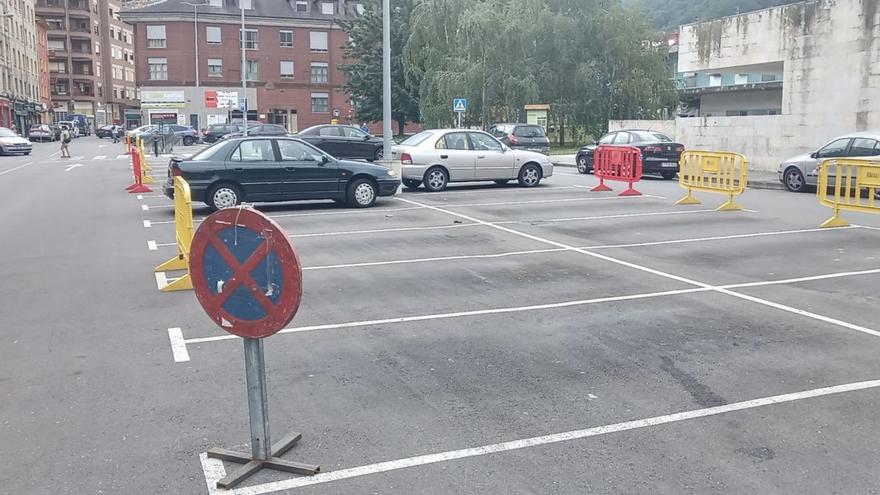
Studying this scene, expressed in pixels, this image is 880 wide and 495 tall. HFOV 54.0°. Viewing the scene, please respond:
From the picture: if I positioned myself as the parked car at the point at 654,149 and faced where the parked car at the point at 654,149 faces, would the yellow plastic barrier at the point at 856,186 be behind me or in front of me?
behind

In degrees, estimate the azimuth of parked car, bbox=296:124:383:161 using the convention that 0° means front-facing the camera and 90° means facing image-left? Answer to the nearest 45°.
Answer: approximately 270°

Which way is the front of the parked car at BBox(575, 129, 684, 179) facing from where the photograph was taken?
facing away from the viewer and to the left of the viewer

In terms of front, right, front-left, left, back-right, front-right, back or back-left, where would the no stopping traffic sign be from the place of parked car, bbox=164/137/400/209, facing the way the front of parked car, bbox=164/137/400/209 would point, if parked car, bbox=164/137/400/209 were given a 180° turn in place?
left

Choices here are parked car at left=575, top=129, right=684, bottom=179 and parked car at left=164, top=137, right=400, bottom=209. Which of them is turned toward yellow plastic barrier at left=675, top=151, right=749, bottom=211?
parked car at left=164, top=137, right=400, bottom=209

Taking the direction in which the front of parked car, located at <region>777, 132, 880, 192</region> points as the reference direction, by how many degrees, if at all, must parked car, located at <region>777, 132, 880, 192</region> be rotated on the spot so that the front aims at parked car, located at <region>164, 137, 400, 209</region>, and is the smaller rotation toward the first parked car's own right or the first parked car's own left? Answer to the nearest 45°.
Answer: approximately 45° to the first parked car's own left

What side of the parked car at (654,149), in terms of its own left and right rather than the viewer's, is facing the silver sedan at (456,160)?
left

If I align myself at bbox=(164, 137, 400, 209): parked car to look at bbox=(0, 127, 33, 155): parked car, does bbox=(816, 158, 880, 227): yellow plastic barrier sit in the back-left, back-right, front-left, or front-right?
back-right

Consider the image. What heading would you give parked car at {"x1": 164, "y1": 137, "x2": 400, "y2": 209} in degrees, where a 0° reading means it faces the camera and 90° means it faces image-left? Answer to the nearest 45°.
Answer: approximately 270°

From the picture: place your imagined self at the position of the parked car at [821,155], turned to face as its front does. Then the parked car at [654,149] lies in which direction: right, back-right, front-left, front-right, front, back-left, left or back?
front-right

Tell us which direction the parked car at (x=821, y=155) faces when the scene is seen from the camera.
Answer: facing to the left of the viewer

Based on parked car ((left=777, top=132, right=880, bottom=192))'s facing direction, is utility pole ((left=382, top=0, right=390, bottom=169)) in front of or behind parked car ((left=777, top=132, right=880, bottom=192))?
in front

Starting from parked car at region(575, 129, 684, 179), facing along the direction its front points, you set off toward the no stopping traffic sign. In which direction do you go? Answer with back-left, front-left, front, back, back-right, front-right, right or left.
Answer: back-left

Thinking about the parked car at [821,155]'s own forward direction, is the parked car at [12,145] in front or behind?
in front

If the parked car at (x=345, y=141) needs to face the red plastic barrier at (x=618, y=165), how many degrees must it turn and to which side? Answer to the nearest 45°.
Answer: approximately 45° to its right
